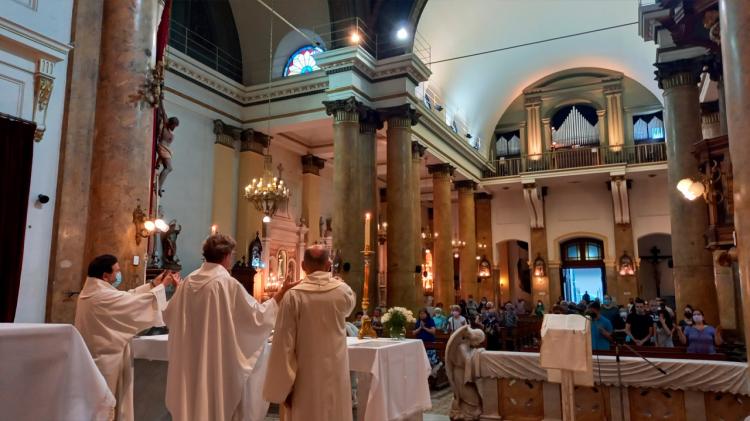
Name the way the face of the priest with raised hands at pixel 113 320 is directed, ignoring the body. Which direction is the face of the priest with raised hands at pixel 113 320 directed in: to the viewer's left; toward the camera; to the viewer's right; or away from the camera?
to the viewer's right

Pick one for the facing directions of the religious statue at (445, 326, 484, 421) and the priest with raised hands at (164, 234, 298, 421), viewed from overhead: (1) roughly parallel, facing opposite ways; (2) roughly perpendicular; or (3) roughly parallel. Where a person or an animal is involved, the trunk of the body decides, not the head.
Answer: roughly perpendicular

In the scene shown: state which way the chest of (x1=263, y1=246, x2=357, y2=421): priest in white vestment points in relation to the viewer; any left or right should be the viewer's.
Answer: facing away from the viewer

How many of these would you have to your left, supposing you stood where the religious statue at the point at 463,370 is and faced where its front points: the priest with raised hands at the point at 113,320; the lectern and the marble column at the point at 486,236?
1

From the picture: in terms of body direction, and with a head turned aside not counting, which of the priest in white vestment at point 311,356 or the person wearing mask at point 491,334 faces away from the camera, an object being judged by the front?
the priest in white vestment

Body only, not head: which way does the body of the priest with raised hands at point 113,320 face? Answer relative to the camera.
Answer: to the viewer's right

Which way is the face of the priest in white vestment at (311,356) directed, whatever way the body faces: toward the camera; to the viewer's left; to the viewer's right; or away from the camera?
away from the camera

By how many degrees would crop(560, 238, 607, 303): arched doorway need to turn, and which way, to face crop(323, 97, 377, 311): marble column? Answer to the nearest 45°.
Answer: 0° — it already faces it
